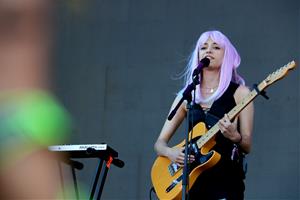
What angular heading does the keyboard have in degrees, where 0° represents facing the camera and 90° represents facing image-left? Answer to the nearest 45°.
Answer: approximately 180°

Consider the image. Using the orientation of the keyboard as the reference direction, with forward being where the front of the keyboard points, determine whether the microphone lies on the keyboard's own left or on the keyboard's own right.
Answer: on the keyboard's own right
